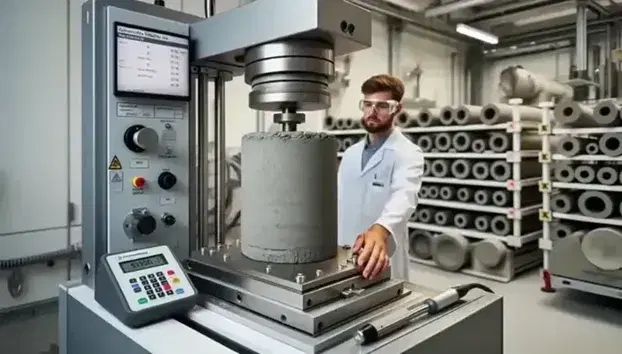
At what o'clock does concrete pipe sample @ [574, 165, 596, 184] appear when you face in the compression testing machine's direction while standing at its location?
The concrete pipe sample is roughly at 9 o'clock from the compression testing machine.

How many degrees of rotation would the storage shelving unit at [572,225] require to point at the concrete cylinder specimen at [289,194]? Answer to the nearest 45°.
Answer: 0° — it already faces it

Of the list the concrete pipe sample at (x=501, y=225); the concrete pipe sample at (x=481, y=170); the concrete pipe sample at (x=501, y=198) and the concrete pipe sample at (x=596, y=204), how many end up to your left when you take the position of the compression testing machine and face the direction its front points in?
4

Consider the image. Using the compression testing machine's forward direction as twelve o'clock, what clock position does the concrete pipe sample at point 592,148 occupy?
The concrete pipe sample is roughly at 9 o'clock from the compression testing machine.

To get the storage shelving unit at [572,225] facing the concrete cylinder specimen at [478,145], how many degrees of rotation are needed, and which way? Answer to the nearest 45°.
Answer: approximately 135° to its right

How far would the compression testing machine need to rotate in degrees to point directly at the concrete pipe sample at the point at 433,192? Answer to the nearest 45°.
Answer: approximately 90° to its left

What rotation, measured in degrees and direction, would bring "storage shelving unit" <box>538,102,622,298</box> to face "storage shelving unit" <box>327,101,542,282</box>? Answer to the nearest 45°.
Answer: approximately 135° to its right

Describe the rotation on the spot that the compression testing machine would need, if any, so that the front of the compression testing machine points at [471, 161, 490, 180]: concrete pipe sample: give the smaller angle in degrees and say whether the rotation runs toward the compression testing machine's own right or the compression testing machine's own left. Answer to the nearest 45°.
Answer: approximately 90° to the compression testing machine's own left

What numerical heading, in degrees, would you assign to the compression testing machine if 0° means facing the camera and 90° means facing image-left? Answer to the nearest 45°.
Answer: approximately 315°

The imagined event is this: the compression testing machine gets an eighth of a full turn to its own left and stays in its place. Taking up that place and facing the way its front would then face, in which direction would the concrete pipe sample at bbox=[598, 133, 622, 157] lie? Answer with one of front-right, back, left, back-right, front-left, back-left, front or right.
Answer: front-left

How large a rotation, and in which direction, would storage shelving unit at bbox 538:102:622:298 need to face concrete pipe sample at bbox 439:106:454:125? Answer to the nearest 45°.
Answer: approximately 90° to its right

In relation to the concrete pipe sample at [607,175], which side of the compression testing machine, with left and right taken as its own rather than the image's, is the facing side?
left
